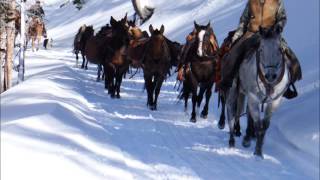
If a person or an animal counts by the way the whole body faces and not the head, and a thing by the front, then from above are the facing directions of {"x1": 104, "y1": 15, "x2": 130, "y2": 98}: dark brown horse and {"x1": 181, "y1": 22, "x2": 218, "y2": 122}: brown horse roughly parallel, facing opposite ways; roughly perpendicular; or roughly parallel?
roughly parallel

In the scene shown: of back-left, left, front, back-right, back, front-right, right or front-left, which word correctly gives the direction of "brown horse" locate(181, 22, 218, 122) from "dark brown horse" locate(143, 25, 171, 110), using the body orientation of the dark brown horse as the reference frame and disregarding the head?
front-left

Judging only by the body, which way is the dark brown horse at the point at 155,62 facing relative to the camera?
toward the camera

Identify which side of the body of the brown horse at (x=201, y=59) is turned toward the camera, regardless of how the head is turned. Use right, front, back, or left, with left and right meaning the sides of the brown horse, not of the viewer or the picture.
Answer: front

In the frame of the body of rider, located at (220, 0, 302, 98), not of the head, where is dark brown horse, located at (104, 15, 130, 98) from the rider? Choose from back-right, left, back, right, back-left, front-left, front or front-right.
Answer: back-right

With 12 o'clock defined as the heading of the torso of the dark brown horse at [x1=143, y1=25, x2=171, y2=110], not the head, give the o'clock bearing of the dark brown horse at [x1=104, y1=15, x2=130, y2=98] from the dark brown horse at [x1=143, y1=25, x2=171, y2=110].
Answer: the dark brown horse at [x1=104, y1=15, x2=130, y2=98] is roughly at 5 o'clock from the dark brown horse at [x1=143, y1=25, x2=171, y2=110].

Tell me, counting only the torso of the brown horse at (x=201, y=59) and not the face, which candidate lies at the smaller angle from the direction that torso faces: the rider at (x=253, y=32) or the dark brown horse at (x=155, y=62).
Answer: the rider

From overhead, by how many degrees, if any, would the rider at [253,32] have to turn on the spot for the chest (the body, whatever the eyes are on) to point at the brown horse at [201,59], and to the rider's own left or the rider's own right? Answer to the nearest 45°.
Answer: approximately 135° to the rider's own right

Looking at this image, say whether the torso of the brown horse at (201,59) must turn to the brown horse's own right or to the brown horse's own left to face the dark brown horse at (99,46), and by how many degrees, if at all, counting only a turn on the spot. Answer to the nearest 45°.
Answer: approximately 135° to the brown horse's own right

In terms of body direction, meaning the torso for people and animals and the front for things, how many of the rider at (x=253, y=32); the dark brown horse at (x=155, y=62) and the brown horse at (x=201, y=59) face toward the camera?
3

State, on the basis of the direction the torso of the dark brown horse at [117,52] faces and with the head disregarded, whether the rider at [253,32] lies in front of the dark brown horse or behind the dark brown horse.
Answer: in front

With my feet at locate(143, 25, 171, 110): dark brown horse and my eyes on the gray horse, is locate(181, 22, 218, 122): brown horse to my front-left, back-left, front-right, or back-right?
front-left

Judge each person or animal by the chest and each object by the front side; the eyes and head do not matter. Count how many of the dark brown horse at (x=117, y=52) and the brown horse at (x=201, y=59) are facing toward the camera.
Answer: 2
